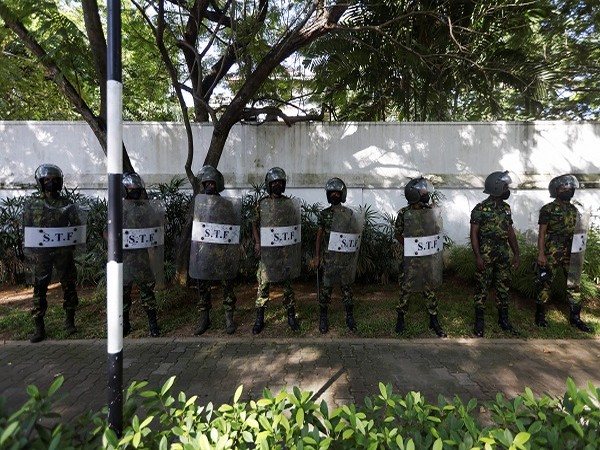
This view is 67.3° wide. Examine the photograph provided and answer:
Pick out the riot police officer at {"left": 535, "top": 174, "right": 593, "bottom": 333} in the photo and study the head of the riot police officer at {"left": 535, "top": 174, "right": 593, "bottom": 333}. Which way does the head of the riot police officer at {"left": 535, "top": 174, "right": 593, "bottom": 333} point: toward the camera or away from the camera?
toward the camera

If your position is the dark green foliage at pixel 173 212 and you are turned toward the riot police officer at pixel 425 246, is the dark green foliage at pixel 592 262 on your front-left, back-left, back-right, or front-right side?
front-left

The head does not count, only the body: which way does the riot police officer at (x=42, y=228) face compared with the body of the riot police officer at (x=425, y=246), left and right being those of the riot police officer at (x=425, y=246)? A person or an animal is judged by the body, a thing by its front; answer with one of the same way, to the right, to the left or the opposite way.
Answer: the same way

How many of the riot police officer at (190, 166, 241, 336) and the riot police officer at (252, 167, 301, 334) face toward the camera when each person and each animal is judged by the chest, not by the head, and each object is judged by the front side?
2

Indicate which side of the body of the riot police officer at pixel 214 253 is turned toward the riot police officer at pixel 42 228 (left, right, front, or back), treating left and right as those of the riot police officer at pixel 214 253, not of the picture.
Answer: right

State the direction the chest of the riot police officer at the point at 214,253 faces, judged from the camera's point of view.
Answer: toward the camera

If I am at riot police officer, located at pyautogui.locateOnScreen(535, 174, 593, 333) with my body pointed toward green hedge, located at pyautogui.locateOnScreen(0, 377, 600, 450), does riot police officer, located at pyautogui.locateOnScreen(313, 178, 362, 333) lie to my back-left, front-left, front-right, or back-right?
front-right

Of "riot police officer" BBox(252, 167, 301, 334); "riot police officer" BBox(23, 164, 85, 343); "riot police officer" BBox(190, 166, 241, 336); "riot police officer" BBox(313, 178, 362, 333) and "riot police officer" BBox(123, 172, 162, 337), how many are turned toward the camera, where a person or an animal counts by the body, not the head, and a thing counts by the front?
5

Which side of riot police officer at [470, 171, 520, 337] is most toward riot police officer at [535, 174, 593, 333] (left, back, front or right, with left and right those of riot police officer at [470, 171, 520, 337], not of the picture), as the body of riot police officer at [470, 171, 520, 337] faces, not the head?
left

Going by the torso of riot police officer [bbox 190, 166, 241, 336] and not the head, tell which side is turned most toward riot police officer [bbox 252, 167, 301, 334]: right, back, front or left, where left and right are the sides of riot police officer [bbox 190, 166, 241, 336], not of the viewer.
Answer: left

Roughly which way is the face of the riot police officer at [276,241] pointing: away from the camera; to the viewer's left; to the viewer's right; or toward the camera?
toward the camera

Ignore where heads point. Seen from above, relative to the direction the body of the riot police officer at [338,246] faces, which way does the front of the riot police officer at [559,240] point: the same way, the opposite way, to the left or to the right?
the same way

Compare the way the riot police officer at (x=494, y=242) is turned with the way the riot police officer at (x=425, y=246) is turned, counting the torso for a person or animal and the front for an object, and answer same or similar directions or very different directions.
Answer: same or similar directions

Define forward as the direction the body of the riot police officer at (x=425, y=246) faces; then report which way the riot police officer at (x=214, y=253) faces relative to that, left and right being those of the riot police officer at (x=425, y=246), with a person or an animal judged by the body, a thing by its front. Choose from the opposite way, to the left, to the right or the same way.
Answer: the same way

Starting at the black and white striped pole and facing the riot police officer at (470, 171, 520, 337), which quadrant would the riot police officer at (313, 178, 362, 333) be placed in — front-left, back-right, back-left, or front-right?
front-left

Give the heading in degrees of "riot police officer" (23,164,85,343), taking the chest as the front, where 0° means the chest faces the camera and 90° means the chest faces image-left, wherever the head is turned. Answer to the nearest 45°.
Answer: approximately 0°

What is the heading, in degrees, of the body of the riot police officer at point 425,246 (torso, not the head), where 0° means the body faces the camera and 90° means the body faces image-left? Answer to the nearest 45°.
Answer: approximately 315°

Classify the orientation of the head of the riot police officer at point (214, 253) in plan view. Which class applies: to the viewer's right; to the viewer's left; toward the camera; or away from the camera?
toward the camera

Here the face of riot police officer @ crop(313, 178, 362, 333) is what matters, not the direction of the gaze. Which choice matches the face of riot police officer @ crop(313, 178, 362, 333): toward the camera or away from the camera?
toward the camera

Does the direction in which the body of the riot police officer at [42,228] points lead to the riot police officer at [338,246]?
no

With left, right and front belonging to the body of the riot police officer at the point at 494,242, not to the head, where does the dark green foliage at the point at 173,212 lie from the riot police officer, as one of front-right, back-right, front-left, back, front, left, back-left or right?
back-right
